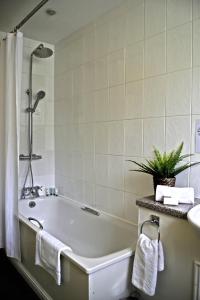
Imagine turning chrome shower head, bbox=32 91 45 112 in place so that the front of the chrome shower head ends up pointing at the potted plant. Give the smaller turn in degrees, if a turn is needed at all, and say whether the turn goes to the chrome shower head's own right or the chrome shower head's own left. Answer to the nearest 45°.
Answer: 0° — it already faces it

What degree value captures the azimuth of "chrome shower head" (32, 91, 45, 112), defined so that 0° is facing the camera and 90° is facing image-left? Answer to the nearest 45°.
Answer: approximately 315°

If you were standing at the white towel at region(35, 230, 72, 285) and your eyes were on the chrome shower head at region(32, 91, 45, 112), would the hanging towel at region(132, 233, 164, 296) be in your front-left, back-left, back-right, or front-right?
back-right
